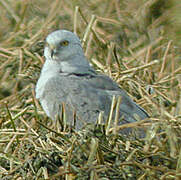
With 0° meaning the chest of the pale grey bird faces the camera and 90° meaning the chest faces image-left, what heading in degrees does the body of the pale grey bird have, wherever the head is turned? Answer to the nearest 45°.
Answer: approximately 90°
